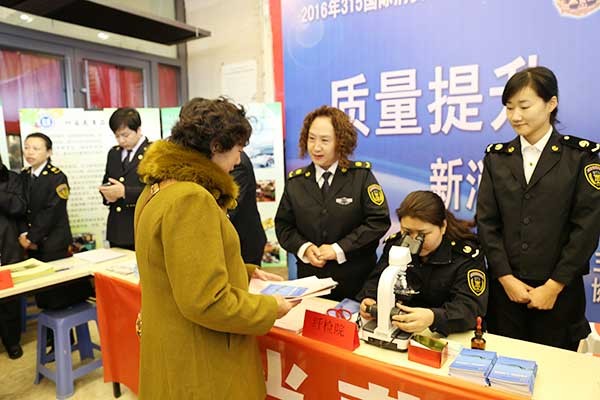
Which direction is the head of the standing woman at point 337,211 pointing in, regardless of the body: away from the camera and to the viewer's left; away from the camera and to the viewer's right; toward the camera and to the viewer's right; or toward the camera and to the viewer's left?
toward the camera and to the viewer's left

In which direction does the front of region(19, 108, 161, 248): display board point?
toward the camera

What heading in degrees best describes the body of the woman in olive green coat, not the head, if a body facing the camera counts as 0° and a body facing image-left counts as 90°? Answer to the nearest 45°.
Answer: approximately 225°

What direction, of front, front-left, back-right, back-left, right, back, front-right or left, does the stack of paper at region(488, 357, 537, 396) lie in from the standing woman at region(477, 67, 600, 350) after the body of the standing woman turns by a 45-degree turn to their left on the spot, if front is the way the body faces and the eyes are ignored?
front

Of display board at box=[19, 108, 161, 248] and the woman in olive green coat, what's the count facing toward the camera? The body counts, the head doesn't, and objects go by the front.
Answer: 1

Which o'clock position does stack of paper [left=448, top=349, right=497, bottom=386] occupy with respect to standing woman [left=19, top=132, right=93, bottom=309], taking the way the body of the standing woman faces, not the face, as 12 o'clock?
The stack of paper is roughly at 10 o'clock from the standing woman.

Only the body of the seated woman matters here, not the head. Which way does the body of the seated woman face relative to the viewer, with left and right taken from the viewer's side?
facing the viewer and to the left of the viewer

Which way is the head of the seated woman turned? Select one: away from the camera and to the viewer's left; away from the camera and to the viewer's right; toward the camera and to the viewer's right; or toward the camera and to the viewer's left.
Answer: toward the camera and to the viewer's left

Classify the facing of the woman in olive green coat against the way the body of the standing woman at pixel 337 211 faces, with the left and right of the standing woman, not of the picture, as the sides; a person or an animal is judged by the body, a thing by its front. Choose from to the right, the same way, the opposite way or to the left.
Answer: the opposite way
